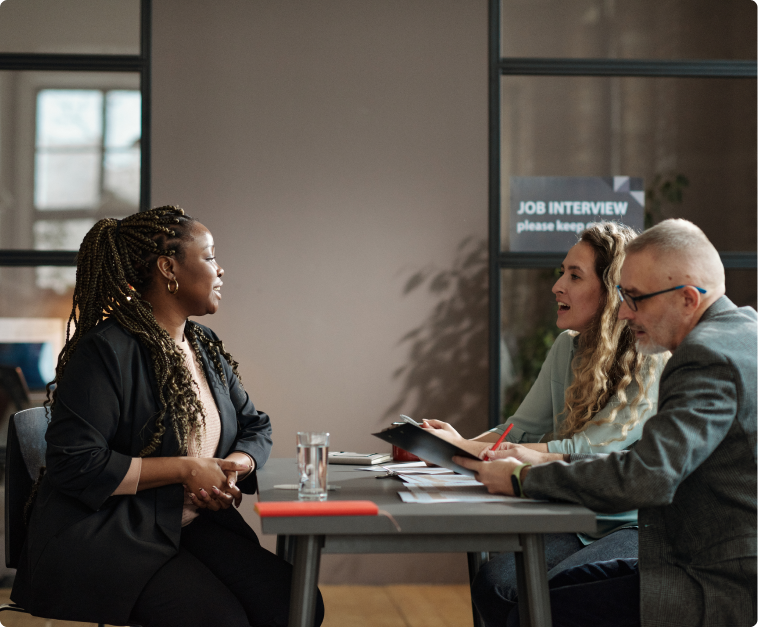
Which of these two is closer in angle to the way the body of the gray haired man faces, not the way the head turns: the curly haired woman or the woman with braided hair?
the woman with braided hair

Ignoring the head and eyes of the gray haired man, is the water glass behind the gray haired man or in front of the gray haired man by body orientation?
in front

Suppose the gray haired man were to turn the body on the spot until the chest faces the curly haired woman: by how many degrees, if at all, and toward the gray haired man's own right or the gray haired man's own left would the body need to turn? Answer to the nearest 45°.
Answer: approximately 90° to the gray haired man's own right

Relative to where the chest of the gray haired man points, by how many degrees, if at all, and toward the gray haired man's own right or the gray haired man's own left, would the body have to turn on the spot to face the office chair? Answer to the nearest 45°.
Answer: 0° — they already face it

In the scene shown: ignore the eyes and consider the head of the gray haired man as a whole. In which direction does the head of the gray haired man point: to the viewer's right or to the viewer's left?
to the viewer's left

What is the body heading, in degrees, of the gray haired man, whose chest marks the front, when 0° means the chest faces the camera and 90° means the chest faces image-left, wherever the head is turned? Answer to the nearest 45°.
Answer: approximately 90°
